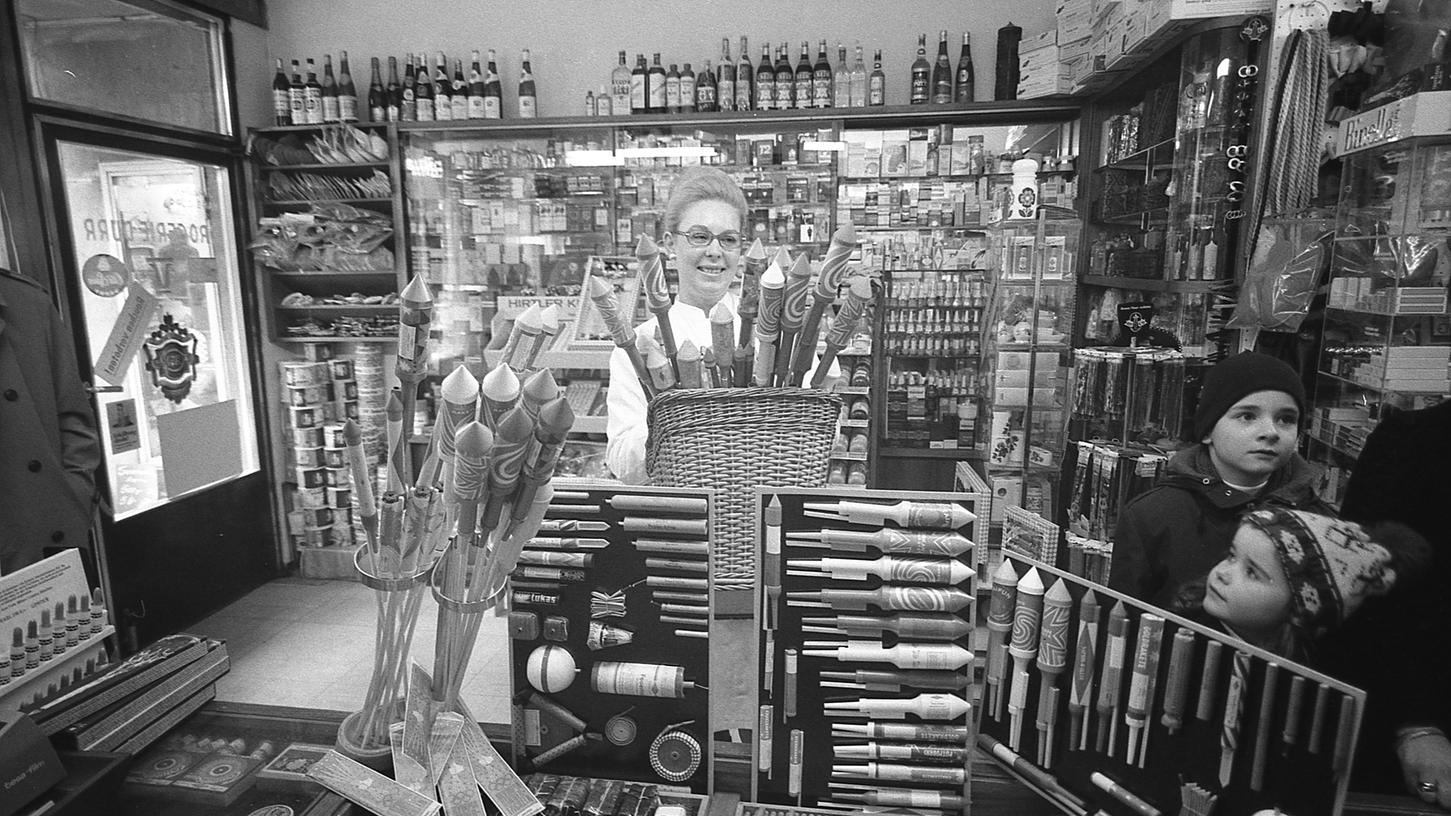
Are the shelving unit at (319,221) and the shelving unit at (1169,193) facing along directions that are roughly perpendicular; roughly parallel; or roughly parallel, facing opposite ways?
roughly perpendicular

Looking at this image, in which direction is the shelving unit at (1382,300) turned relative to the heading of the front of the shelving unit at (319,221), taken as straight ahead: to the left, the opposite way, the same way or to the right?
to the right

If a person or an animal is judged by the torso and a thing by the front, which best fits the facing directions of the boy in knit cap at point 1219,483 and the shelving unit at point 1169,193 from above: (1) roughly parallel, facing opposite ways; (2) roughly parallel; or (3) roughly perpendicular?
roughly perpendicular

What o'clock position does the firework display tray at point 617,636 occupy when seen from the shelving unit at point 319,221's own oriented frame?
The firework display tray is roughly at 12 o'clock from the shelving unit.

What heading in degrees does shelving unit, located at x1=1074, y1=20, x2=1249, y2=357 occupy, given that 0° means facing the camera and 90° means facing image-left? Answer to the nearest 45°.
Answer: approximately 45°

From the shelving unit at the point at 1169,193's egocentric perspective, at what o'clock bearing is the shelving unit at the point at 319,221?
the shelving unit at the point at 319,221 is roughly at 1 o'clock from the shelving unit at the point at 1169,193.

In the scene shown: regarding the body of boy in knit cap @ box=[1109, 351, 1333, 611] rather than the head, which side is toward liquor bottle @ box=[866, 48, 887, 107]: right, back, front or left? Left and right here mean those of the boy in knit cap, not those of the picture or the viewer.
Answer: back
